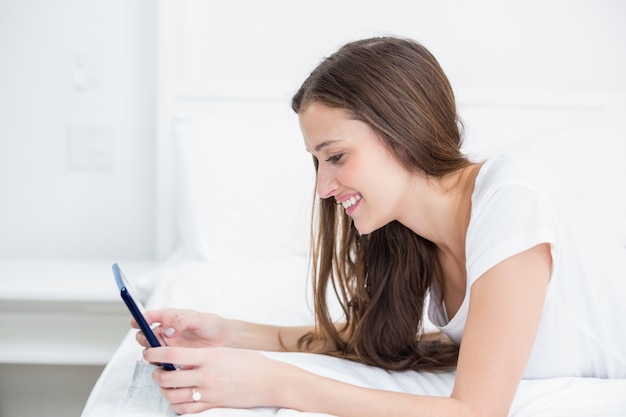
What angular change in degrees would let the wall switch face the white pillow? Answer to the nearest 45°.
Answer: approximately 45° to its left

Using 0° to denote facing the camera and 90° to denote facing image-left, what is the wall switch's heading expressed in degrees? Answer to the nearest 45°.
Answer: approximately 0°

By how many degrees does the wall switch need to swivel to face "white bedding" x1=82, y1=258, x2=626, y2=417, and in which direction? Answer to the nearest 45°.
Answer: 0° — it already faces it
